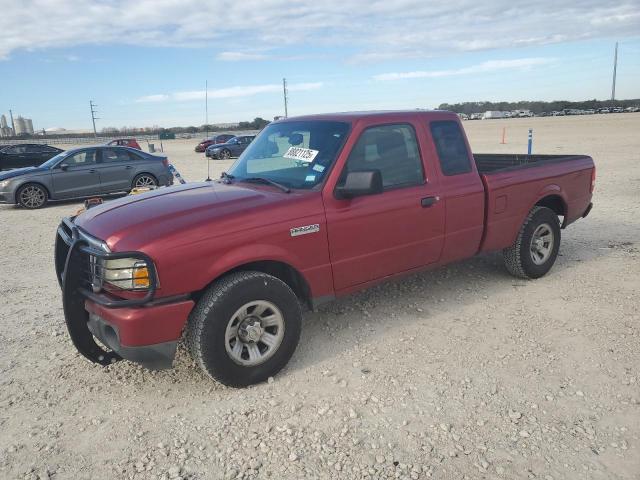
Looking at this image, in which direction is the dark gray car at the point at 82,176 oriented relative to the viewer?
to the viewer's left

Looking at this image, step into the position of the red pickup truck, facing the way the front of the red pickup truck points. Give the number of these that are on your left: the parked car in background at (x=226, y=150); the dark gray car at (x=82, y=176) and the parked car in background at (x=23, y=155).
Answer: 0

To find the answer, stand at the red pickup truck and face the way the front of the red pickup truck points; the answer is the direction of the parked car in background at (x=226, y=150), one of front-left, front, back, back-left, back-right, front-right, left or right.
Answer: back-right

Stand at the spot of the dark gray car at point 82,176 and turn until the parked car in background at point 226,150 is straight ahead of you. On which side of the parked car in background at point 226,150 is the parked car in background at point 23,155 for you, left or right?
left

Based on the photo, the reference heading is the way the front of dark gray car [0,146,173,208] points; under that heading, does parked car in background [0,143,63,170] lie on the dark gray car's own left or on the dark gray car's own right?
on the dark gray car's own right

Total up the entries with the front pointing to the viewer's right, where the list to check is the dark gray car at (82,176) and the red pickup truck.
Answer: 0

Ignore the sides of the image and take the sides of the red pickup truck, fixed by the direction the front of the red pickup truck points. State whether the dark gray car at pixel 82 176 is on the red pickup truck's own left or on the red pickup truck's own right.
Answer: on the red pickup truck's own right

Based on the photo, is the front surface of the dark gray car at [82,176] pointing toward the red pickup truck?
no

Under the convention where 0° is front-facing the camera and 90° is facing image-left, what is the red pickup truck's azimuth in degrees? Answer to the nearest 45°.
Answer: approximately 45°

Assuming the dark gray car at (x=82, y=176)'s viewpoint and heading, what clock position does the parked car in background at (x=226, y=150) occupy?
The parked car in background is roughly at 4 o'clock from the dark gray car.

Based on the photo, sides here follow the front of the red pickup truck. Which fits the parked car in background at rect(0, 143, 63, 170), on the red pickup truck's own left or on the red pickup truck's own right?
on the red pickup truck's own right

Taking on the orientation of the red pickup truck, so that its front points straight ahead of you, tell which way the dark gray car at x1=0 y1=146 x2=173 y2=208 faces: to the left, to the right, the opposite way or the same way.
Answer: the same way
